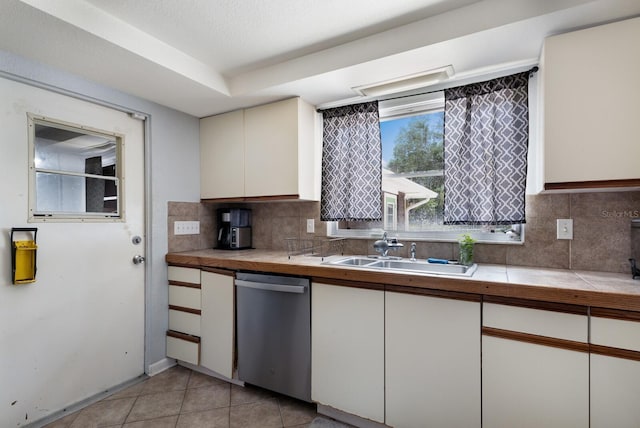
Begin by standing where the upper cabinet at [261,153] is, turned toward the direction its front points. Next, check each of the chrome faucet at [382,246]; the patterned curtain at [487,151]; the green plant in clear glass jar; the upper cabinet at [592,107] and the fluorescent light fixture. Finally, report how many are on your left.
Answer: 5

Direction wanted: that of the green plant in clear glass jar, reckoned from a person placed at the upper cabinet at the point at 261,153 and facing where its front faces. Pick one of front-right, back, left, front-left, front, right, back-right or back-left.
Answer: left

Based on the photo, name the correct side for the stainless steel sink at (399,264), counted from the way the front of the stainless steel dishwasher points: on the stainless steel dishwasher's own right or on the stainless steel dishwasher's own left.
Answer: on the stainless steel dishwasher's own left

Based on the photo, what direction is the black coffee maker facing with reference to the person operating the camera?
facing the viewer and to the left of the viewer

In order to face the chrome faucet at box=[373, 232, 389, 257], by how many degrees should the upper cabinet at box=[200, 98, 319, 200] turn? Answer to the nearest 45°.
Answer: approximately 90° to its left

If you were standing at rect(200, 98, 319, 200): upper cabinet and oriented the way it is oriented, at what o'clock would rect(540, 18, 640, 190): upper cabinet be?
rect(540, 18, 640, 190): upper cabinet is roughly at 9 o'clock from rect(200, 98, 319, 200): upper cabinet.

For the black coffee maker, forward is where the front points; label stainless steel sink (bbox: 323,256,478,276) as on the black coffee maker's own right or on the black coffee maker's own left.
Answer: on the black coffee maker's own left

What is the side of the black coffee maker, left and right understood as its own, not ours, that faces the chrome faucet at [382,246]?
left

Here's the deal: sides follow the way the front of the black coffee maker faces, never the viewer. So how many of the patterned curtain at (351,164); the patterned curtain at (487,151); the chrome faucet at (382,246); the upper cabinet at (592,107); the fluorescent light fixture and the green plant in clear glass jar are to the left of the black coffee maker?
6

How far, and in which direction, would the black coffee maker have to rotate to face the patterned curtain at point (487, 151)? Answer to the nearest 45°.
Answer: approximately 90° to its left

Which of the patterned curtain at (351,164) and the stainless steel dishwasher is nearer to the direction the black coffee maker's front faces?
the stainless steel dishwasher
